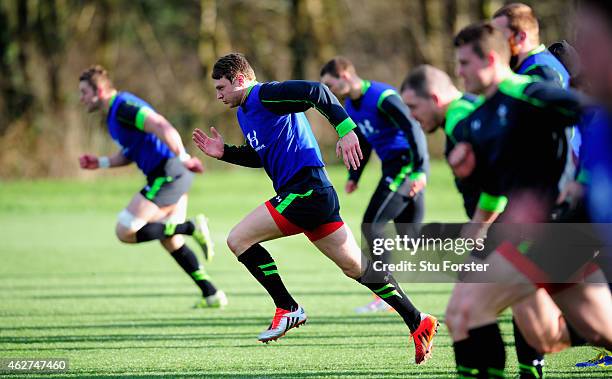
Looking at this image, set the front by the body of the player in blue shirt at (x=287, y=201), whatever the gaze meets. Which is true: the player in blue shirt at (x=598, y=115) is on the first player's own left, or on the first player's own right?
on the first player's own left

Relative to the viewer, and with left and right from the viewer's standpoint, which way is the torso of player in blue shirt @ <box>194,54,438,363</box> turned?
facing to the left of the viewer

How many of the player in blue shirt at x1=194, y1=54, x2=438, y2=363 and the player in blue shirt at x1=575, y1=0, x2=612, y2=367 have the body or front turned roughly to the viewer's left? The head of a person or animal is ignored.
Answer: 2

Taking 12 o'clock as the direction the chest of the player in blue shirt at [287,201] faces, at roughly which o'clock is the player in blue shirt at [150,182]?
the player in blue shirt at [150,182] is roughly at 2 o'clock from the player in blue shirt at [287,201].

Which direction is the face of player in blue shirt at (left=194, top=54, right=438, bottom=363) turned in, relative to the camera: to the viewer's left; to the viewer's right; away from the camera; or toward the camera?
to the viewer's left

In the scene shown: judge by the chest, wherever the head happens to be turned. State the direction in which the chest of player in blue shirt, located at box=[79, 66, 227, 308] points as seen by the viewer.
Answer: to the viewer's left

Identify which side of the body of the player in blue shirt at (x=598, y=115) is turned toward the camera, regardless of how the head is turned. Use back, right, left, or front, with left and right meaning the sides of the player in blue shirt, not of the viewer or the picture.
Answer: left

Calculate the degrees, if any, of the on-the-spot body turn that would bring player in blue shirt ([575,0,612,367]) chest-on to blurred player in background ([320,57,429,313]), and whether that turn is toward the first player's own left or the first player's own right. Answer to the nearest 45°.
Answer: approximately 45° to the first player's own right

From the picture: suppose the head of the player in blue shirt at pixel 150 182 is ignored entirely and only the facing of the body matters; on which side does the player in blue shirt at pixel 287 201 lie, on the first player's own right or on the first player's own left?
on the first player's own left

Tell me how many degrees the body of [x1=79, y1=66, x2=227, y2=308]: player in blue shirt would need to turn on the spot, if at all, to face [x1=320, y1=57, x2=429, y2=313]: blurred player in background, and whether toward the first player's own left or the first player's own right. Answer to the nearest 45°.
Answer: approximately 180°

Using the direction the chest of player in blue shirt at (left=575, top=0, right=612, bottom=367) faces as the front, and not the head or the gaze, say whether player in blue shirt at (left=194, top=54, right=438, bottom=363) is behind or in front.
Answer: in front
